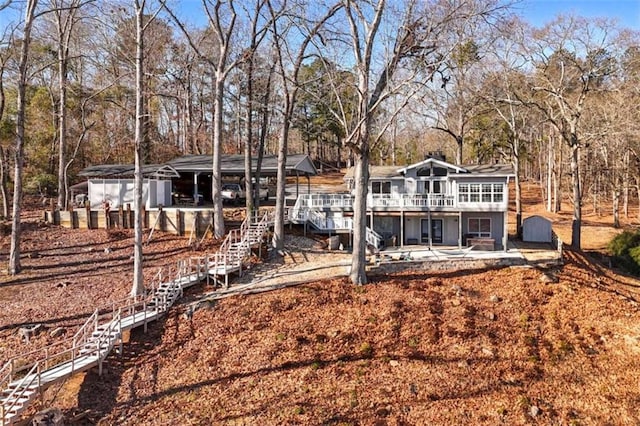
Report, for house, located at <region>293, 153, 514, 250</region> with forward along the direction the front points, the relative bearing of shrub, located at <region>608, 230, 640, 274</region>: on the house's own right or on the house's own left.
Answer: on the house's own left

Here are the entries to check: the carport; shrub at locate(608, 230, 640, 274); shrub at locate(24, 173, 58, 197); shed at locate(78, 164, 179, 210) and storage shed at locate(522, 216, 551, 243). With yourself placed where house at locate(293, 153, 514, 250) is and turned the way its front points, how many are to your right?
3

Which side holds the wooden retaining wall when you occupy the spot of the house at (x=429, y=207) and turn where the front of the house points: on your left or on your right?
on your right

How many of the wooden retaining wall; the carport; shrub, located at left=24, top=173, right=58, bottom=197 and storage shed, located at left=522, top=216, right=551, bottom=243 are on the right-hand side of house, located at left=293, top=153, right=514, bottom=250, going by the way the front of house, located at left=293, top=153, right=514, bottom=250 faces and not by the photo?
3

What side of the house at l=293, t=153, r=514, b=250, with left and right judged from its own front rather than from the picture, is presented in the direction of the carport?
right

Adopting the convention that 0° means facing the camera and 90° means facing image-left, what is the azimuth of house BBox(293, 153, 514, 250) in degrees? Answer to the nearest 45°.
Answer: approximately 0°

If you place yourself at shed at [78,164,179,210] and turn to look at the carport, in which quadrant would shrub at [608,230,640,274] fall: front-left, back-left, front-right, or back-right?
front-right

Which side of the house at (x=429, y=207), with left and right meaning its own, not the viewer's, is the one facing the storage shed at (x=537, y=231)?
left

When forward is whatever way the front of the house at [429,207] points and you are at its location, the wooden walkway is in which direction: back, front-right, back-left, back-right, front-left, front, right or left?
front-right

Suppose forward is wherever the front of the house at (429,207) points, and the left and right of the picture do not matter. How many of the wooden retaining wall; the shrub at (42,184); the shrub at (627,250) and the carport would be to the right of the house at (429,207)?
3

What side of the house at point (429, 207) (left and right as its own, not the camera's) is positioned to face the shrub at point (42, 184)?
right

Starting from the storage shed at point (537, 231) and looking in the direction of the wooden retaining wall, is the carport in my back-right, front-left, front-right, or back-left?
front-right
